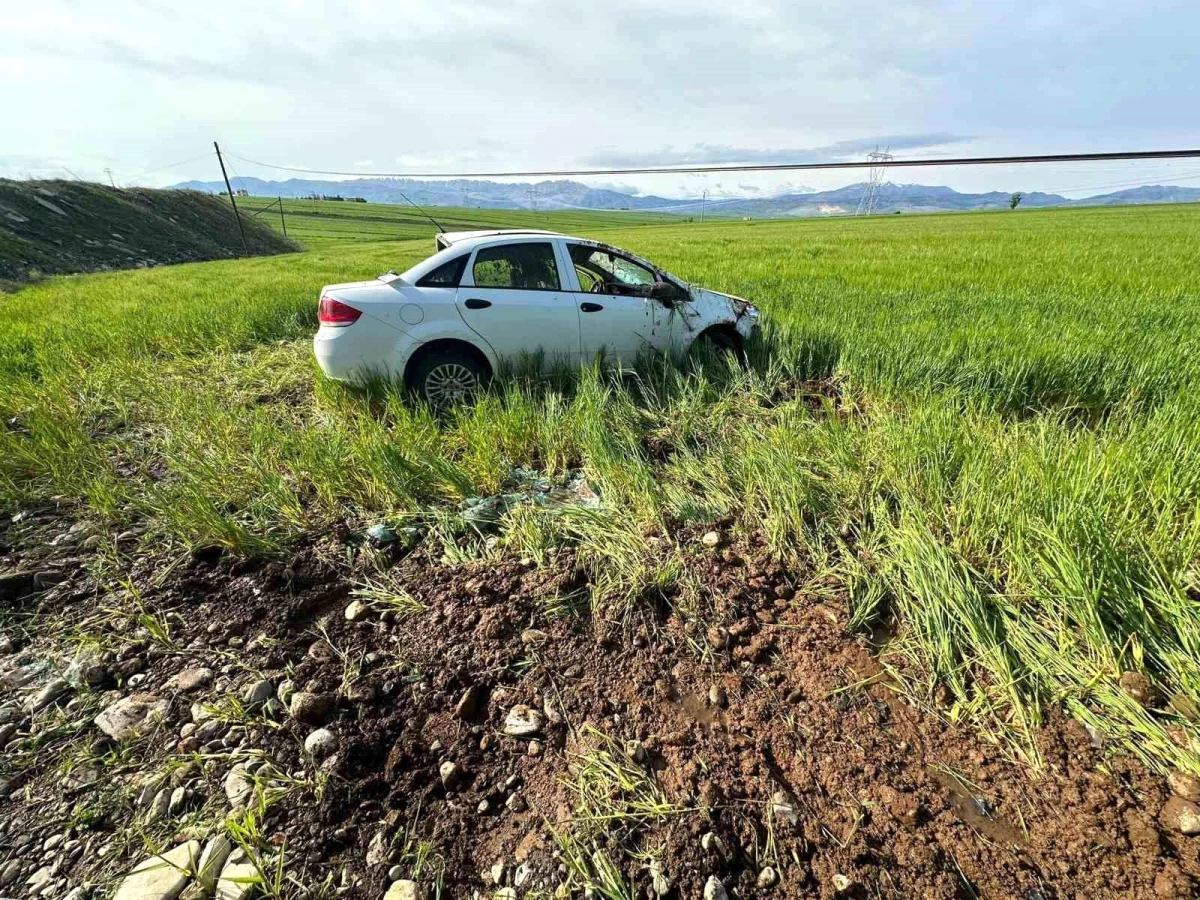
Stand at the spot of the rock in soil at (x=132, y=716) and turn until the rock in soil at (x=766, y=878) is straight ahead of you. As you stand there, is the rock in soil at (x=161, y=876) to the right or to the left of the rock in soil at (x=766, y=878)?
right

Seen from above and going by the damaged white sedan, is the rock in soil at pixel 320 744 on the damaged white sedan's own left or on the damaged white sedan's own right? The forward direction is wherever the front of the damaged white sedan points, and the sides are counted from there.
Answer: on the damaged white sedan's own right

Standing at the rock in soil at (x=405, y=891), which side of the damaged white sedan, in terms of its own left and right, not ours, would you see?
right

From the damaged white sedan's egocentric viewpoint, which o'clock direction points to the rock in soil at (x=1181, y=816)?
The rock in soil is roughly at 2 o'clock from the damaged white sedan.

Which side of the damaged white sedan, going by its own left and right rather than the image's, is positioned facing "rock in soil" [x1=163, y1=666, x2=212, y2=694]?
right

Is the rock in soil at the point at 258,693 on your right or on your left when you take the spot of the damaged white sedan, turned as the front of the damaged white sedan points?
on your right

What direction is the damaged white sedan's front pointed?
to the viewer's right

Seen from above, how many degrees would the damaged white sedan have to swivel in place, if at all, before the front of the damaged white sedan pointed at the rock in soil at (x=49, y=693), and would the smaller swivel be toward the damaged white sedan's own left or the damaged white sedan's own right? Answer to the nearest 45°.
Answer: approximately 135° to the damaged white sedan's own right
